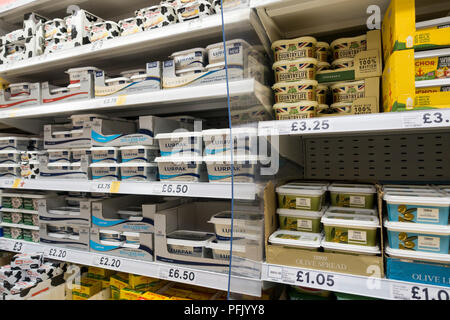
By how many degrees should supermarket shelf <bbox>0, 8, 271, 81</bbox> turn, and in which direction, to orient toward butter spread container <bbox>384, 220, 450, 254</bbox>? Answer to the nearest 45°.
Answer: approximately 90° to its left

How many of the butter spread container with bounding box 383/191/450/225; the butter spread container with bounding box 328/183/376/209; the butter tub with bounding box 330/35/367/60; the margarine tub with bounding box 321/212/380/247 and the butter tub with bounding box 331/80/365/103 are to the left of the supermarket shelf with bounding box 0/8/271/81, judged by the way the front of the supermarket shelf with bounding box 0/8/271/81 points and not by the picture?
5

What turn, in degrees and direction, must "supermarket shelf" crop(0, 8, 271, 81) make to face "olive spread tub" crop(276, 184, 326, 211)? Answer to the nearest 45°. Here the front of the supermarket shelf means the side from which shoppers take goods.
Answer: approximately 90° to its left

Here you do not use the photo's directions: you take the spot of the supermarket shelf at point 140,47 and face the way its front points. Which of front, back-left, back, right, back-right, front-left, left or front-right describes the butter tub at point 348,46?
left

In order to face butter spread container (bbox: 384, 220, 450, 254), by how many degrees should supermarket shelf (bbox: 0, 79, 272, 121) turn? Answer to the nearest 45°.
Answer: approximately 90° to its left

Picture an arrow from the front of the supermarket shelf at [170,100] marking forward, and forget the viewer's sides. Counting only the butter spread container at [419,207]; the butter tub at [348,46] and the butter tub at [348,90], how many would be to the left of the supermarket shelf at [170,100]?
3

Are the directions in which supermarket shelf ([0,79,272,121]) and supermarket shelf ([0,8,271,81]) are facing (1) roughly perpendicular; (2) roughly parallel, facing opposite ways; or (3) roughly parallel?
roughly parallel
